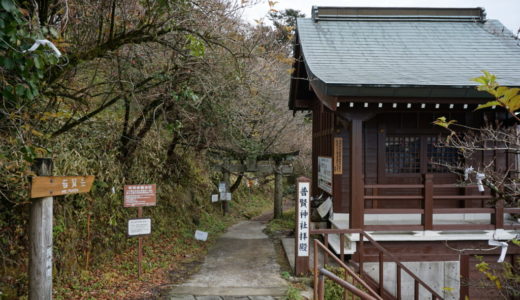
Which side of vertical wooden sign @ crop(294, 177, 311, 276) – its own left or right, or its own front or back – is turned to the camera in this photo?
front

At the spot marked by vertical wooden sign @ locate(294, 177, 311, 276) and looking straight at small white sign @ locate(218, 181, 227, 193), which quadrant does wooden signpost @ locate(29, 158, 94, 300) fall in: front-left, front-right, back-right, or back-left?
back-left

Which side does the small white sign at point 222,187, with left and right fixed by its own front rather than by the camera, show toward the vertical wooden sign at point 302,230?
front

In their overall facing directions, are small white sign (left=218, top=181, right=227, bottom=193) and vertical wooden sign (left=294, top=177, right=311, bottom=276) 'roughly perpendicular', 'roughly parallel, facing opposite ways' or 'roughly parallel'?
roughly parallel

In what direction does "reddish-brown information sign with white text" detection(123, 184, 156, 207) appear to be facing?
toward the camera

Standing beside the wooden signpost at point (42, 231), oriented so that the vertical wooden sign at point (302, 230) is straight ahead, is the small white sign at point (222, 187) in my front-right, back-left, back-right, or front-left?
front-left

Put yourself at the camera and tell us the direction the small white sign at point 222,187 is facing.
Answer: facing the viewer

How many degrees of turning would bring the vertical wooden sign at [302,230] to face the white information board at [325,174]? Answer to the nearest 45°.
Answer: approximately 180°

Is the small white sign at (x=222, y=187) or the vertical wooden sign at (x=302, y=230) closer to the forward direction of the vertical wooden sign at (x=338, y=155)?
the vertical wooden sign

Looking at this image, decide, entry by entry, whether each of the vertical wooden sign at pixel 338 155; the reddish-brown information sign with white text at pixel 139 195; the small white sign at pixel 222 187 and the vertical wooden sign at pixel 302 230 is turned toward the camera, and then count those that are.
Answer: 4

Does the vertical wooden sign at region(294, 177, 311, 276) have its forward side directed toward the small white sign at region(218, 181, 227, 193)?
no

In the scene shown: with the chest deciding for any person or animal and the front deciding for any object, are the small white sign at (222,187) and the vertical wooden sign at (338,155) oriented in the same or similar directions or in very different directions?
same or similar directions

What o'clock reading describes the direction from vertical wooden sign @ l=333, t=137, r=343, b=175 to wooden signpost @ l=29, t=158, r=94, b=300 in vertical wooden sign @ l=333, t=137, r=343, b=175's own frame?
The wooden signpost is roughly at 1 o'clock from the vertical wooden sign.

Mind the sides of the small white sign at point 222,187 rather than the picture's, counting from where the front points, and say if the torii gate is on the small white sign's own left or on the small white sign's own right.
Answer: on the small white sign's own left

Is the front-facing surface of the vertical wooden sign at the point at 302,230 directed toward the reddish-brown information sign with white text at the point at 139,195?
no

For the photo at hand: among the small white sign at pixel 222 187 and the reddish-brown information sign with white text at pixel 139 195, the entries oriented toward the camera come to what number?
2
